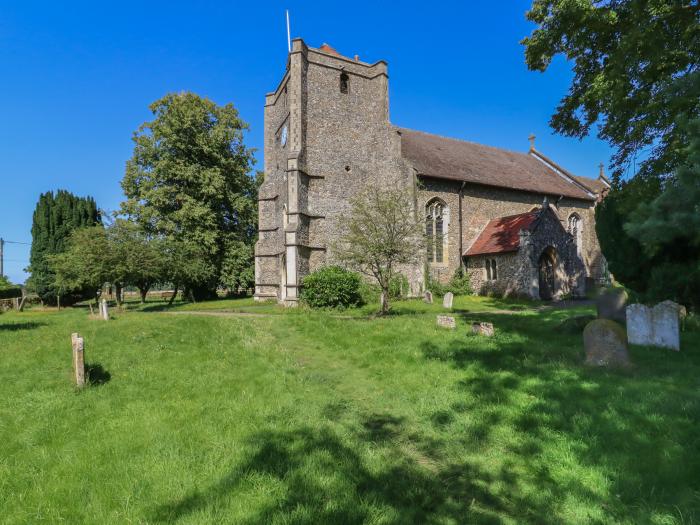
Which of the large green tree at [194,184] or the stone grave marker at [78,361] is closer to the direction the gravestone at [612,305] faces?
the stone grave marker

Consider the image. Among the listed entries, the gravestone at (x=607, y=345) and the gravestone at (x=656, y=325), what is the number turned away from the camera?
0

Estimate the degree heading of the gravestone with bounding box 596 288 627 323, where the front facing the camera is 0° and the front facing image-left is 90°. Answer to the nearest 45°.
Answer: approximately 45°

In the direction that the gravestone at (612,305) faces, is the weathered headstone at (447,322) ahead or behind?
ahead

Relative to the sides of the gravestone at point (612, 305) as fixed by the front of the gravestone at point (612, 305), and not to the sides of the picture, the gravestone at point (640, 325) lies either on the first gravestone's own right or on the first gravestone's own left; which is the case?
on the first gravestone's own left

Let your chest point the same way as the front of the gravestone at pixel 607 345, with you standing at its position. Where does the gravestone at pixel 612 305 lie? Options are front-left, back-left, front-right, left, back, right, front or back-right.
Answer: back

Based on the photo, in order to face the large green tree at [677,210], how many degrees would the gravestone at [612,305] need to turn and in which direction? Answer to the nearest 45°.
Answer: approximately 135° to its left
